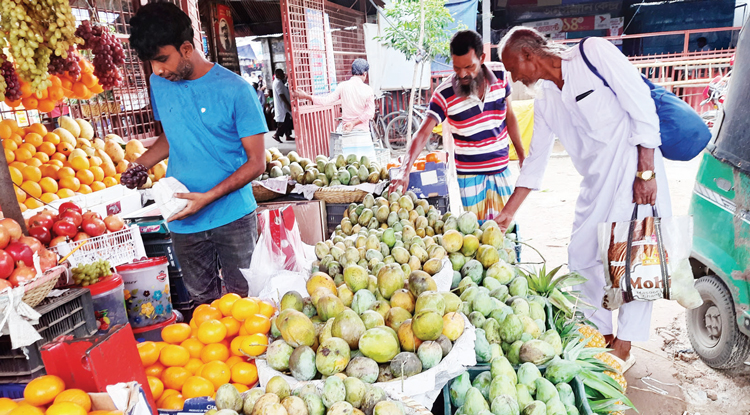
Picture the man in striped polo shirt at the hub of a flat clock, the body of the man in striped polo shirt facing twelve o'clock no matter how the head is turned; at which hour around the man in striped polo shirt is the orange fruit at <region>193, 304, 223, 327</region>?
The orange fruit is roughly at 1 o'clock from the man in striped polo shirt.

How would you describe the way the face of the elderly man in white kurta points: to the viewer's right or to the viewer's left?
to the viewer's left

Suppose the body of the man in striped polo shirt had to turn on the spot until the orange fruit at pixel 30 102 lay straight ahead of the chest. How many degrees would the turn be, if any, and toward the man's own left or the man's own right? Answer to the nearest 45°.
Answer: approximately 90° to the man's own right

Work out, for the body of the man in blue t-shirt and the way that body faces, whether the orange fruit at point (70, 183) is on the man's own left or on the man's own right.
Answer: on the man's own right

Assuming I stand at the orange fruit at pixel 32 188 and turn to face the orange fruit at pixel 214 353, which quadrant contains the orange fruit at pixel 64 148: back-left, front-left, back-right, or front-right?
back-left

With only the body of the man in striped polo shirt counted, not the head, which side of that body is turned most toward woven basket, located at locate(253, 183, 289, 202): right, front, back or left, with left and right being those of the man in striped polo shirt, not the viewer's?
right

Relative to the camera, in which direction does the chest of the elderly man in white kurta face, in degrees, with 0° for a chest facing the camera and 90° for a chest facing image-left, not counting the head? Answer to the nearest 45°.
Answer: approximately 45°

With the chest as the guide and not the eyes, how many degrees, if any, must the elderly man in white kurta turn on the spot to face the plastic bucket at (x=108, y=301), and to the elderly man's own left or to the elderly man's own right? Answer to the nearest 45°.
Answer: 0° — they already face it

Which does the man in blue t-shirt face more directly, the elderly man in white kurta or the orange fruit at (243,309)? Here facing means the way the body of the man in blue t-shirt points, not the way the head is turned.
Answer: the orange fruit

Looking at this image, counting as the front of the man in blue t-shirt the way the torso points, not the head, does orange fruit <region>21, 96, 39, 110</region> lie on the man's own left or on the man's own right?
on the man's own right

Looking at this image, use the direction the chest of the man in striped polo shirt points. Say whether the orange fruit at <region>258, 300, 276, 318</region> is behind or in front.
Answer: in front

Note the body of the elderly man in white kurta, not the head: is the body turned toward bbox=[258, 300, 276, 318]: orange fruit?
yes

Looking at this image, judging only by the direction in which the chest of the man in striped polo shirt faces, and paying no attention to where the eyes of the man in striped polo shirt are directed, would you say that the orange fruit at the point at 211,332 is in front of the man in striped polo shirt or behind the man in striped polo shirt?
in front
